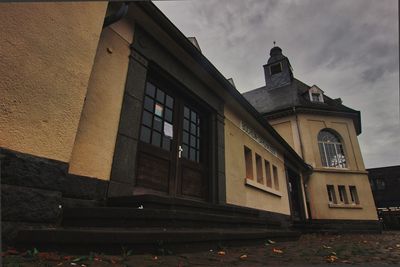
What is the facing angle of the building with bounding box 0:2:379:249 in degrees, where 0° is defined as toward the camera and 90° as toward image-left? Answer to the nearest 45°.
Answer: approximately 315°

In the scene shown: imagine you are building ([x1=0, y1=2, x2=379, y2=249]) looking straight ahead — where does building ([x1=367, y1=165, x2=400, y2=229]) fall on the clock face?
building ([x1=367, y1=165, x2=400, y2=229]) is roughly at 9 o'clock from building ([x1=0, y1=2, x2=379, y2=249]).

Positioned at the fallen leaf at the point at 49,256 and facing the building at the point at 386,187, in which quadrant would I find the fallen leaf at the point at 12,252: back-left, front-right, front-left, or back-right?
back-left
